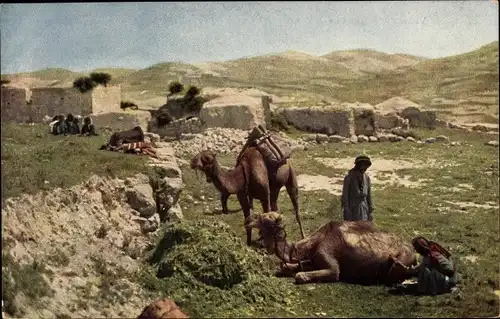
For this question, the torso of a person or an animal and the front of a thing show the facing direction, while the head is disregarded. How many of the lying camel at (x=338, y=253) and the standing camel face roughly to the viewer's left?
2

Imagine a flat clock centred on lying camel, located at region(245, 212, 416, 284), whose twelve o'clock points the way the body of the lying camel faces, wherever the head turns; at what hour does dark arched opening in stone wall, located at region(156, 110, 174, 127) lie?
The dark arched opening in stone wall is roughly at 2 o'clock from the lying camel.

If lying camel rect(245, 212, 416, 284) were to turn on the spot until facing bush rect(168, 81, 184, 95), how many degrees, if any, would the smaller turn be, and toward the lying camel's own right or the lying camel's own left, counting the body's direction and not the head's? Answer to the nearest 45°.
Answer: approximately 45° to the lying camel's own right

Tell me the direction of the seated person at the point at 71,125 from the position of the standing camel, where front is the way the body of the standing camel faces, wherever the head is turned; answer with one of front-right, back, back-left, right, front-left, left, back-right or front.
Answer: front-right

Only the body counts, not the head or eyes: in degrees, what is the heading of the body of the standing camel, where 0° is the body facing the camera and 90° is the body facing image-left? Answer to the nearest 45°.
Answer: approximately 90°

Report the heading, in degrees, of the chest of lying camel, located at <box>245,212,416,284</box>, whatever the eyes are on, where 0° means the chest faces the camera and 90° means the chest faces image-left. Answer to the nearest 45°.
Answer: approximately 90°

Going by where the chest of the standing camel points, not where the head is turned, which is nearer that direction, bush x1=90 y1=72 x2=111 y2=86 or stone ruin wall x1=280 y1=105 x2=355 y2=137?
the bush

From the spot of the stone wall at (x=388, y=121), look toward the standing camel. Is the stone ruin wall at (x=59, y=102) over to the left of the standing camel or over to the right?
right

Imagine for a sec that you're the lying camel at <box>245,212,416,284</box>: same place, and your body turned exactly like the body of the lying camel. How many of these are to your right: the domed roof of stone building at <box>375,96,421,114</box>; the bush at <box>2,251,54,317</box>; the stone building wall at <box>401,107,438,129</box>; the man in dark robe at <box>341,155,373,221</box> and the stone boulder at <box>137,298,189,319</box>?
3
